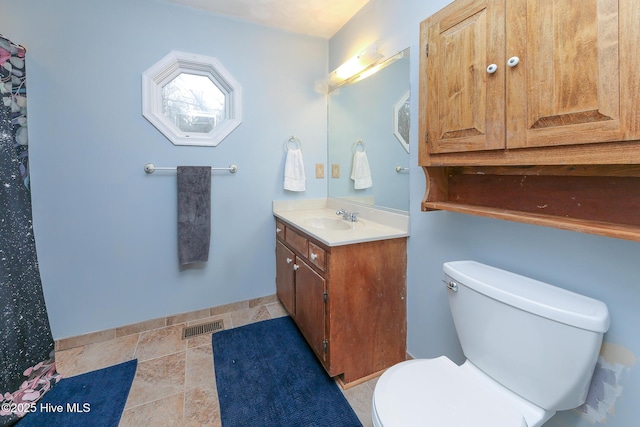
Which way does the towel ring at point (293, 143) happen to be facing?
toward the camera

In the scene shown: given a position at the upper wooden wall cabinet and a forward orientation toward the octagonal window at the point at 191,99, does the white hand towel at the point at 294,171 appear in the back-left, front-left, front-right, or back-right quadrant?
front-right

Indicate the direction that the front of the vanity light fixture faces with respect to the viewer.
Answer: facing the viewer and to the left of the viewer

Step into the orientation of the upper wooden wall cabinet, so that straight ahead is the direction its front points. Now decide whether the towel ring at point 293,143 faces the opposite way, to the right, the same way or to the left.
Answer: to the left

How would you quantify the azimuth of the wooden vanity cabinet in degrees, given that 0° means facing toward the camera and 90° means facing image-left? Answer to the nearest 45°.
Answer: approximately 45°

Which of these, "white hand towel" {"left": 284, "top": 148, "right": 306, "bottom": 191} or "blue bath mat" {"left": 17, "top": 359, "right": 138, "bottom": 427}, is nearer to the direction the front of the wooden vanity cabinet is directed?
the blue bath mat
